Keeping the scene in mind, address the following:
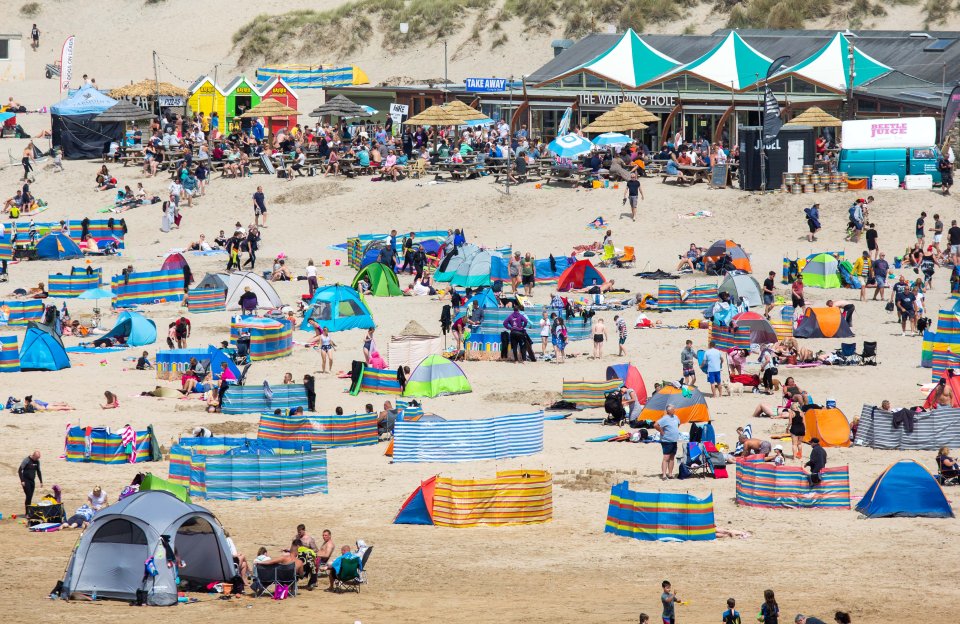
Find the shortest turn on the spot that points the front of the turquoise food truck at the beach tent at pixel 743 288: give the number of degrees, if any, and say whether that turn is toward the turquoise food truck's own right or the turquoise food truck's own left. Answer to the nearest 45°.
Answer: approximately 90° to the turquoise food truck's own right

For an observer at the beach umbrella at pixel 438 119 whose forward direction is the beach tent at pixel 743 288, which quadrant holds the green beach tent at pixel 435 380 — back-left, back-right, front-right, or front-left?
front-right

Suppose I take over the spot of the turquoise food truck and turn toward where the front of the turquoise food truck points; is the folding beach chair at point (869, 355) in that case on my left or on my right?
on my right

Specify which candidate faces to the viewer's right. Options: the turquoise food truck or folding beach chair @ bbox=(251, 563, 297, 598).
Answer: the turquoise food truck

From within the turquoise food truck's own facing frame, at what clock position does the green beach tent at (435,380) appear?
The green beach tent is roughly at 4 o'clock from the turquoise food truck.

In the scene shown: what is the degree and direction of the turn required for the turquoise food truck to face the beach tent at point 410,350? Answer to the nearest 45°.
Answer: approximately 135° to its right

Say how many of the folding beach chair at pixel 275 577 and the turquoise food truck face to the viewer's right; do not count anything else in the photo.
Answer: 1

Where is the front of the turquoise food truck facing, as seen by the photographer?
facing to the right of the viewer

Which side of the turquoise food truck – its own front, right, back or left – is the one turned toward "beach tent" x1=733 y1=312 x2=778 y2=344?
right
